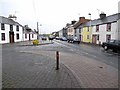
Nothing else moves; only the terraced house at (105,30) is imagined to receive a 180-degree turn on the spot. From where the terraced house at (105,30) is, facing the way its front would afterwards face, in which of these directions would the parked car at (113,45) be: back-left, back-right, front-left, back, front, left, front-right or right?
back-right

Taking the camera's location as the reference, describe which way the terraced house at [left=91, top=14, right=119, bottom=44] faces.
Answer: facing the viewer and to the left of the viewer
